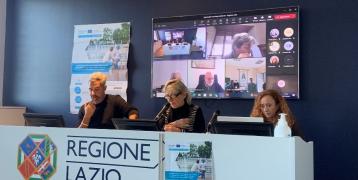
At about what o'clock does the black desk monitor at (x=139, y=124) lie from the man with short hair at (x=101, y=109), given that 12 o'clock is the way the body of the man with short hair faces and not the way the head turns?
The black desk monitor is roughly at 10 o'clock from the man with short hair.

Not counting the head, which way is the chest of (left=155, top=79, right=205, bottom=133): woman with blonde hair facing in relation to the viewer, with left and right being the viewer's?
facing the viewer and to the left of the viewer

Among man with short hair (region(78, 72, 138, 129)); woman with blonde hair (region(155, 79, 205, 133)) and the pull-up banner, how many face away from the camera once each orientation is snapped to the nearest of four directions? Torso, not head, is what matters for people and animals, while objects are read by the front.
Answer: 0

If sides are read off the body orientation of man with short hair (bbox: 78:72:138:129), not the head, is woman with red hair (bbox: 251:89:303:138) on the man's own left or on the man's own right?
on the man's own left

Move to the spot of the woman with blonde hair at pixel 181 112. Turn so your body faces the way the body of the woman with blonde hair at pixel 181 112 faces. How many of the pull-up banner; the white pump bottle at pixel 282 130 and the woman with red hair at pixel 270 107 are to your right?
1

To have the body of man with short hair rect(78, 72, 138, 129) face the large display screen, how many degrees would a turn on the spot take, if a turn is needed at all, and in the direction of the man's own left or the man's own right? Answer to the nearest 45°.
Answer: approximately 135° to the man's own left

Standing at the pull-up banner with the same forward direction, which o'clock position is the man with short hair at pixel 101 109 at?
The man with short hair is roughly at 12 o'clock from the pull-up banner.

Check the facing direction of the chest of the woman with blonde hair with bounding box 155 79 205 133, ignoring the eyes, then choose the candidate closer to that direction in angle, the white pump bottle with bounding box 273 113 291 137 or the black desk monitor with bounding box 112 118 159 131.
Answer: the black desk monitor

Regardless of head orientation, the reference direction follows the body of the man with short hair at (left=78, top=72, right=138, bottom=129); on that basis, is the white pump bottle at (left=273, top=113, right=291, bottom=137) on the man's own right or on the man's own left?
on the man's own left

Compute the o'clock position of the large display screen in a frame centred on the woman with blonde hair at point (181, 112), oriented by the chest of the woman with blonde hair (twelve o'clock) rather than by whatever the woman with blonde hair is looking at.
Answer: The large display screen is roughly at 6 o'clock from the woman with blonde hair.

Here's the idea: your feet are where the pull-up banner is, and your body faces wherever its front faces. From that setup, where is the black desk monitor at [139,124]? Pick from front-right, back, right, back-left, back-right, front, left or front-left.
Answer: front

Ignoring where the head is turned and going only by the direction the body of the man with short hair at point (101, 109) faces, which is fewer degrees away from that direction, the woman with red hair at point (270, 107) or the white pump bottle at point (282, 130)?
the white pump bottle

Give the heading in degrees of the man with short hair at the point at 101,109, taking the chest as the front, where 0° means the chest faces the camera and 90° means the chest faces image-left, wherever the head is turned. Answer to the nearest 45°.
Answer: approximately 45°
